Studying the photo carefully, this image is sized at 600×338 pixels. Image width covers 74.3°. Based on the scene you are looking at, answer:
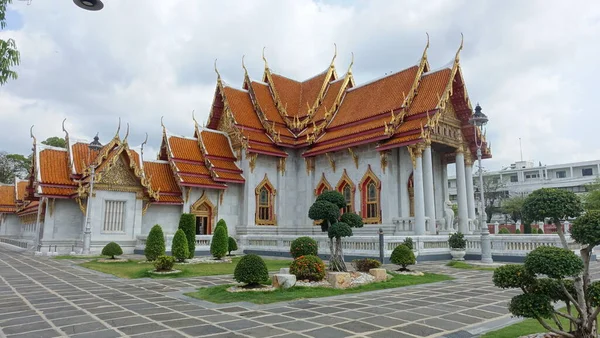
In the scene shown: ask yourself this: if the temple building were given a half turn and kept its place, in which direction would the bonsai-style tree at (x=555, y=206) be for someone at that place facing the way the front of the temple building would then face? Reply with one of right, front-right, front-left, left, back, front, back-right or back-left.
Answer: back-left

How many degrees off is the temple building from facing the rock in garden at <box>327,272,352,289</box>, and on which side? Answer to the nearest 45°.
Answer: approximately 45° to its right

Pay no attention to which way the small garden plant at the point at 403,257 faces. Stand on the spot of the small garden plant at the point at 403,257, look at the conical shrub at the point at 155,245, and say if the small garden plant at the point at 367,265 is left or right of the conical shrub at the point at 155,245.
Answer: left

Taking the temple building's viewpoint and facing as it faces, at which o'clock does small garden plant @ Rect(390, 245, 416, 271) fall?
The small garden plant is roughly at 1 o'clock from the temple building.

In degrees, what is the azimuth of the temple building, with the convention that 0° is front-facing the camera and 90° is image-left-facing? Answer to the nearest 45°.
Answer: approximately 315°

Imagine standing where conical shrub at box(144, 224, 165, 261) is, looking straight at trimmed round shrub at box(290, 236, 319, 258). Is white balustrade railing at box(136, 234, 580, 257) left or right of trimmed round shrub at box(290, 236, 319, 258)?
left

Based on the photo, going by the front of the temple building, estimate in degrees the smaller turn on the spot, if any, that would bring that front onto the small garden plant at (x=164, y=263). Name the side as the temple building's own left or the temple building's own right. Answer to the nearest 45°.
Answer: approximately 90° to the temple building's own right

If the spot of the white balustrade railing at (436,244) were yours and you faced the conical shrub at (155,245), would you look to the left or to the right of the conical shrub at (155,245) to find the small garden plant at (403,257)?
left

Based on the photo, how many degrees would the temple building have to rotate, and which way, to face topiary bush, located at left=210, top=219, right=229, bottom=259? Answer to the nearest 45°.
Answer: approximately 90° to its right

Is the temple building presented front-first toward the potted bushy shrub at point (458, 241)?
yes

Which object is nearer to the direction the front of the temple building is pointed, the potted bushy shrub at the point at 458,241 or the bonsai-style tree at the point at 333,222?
the potted bushy shrub

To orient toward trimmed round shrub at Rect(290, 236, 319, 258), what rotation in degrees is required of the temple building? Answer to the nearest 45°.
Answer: approximately 45° to its right
